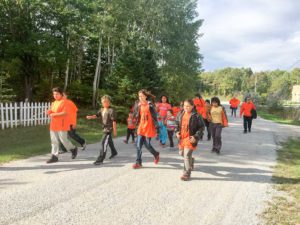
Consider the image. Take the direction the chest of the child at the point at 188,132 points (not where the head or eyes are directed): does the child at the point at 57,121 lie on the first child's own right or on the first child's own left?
on the first child's own right

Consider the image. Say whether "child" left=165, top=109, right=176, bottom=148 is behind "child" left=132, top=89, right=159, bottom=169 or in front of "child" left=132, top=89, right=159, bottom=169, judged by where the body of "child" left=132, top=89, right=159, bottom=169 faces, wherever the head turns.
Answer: behind

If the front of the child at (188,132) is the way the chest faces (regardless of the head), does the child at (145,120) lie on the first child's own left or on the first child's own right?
on the first child's own right

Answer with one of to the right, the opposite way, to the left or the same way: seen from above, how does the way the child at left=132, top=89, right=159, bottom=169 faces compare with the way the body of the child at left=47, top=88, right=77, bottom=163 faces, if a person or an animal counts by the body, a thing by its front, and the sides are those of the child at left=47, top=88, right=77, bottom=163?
the same way

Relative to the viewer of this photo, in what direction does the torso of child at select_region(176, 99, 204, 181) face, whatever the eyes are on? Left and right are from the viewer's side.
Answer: facing the viewer and to the left of the viewer

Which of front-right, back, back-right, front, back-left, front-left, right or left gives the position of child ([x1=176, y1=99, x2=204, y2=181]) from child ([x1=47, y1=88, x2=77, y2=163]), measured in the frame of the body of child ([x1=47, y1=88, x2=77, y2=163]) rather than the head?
left

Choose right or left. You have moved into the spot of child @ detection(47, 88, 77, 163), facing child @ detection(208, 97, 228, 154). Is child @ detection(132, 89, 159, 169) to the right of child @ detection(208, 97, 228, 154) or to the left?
right

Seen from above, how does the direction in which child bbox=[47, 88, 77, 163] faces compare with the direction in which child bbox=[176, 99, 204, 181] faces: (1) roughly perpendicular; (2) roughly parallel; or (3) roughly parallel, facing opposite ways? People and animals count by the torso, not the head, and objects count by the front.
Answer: roughly parallel

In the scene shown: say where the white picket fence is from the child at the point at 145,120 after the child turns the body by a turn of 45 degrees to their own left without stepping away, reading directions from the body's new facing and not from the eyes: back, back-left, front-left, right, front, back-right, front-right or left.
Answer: back-right

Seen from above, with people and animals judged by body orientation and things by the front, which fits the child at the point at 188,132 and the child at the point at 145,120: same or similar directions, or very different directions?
same or similar directions

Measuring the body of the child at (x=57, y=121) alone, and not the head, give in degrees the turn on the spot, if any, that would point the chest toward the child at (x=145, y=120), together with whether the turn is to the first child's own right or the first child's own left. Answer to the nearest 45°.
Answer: approximately 135° to the first child's own left

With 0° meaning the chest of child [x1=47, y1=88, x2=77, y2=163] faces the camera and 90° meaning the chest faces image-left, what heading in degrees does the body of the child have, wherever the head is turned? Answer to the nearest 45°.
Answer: approximately 45°

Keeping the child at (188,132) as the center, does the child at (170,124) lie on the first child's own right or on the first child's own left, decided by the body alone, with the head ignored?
on the first child's own right

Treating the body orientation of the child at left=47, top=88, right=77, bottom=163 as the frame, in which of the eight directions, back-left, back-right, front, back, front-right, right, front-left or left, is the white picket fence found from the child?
back-right

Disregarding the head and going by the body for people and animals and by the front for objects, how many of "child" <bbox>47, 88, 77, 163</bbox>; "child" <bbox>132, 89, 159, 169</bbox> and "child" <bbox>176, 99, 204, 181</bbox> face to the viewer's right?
0
